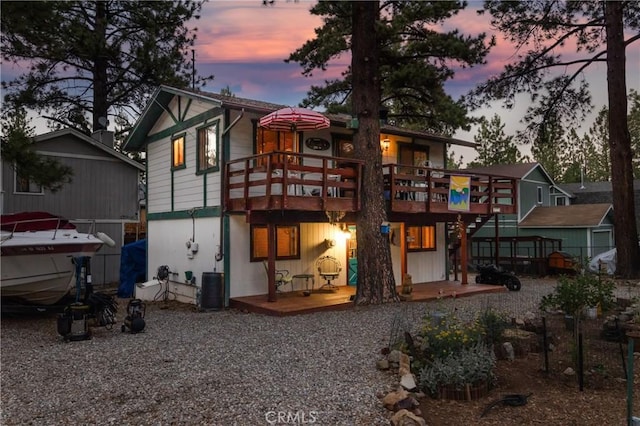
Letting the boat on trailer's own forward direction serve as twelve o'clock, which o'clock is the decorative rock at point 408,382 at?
The decorative rock is roughly at 2 o'clock from the boat on trailer.

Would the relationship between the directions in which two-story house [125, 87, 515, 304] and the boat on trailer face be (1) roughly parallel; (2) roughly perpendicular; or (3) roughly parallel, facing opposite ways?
roughly perpendicular

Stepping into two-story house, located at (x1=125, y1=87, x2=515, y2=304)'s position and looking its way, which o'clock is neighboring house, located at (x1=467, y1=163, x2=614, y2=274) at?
The neighboring house is roughly at 9 o'clock from the two-story house.

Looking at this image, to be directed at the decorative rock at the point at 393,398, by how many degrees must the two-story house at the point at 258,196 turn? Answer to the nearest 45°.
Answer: approximately 45° to its right

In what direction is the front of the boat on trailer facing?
to the viewer's right

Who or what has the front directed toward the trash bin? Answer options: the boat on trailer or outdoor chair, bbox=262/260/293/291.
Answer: the boat on trailer

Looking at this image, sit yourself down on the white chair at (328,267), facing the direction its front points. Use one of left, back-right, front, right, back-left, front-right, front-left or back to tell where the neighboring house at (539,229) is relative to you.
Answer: back-left

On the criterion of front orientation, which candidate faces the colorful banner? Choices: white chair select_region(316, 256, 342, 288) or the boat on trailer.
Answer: the boat on trailer

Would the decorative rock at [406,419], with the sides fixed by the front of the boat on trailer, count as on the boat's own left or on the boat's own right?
on the boat's own right
